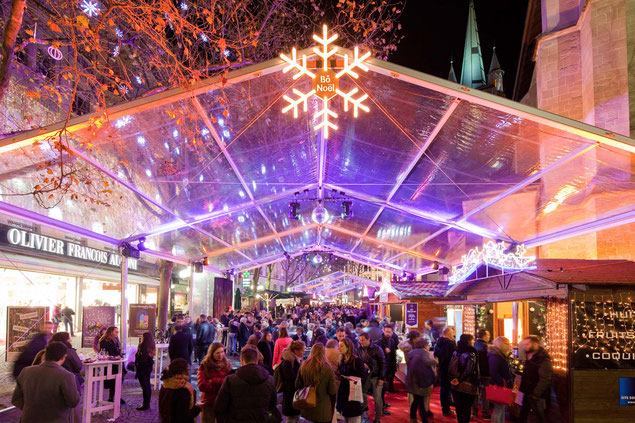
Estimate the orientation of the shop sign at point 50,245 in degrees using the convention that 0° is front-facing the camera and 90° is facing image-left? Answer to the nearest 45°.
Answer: approximately 315°

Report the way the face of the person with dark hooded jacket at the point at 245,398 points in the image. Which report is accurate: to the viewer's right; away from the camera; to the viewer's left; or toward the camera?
away from the camera

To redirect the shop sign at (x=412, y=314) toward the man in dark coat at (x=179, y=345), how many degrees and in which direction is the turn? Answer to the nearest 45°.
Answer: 0° — it already faces them

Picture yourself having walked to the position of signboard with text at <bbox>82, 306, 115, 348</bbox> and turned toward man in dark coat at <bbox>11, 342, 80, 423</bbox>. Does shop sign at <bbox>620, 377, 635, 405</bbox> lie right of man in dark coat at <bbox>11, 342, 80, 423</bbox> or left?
left

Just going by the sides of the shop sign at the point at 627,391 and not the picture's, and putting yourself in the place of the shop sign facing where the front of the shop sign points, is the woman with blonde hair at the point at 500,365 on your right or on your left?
on your right
